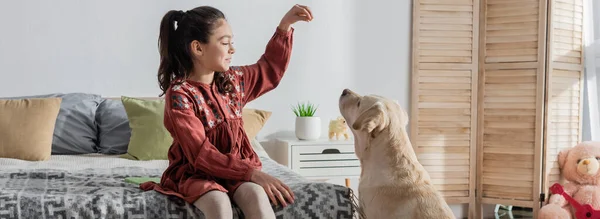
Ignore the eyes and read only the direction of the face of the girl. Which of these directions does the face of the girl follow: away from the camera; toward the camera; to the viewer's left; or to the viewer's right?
to the viewer's right

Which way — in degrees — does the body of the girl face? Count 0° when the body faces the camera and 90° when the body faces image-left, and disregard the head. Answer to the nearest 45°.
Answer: approximately 315°

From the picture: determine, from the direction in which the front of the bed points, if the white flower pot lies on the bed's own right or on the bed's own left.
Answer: on the bed's own left

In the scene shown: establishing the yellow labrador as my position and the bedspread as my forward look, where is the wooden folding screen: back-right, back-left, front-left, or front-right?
back-right

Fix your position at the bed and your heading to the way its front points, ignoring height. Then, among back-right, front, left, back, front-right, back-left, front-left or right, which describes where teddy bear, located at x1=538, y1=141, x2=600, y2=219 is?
left

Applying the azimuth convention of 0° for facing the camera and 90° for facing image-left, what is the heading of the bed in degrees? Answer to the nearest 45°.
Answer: approximately 0°

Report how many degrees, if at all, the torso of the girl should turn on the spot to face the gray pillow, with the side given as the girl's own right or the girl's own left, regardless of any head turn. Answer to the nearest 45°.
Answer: approximately 180°
